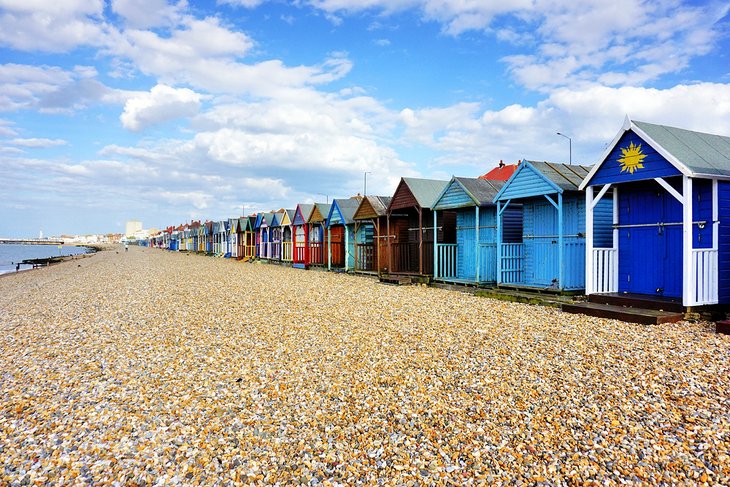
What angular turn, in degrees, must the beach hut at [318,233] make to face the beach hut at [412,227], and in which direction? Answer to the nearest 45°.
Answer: approximately 45° to its left

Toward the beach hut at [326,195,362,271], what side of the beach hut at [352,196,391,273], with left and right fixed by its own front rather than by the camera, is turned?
right

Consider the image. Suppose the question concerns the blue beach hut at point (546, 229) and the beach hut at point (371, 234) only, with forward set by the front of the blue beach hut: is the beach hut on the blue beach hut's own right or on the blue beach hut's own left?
on the blue beach hut's own right

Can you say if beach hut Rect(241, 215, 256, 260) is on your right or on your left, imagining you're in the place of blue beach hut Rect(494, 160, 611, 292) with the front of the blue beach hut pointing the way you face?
on your right

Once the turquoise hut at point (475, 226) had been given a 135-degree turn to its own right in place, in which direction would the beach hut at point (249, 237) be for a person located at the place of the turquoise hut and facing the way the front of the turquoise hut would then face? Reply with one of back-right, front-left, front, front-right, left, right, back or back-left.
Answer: front-left

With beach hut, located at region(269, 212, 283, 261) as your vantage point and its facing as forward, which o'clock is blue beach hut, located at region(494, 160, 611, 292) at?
The blue beach hut is roughly at 10 o'clock from the beach hut.

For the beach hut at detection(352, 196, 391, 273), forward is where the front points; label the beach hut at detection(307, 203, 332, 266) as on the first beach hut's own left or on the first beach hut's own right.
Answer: on the first beach hut's own right

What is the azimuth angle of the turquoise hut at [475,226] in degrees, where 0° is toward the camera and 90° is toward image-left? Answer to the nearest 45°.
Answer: approximately 45°

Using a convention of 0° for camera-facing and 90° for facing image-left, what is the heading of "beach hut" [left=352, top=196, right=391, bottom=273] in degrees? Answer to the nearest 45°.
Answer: approximately 45°

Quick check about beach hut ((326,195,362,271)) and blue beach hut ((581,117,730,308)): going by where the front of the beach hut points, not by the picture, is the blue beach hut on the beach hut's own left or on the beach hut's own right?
on the beach hut's own left

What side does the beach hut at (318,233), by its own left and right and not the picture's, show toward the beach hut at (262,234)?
right
